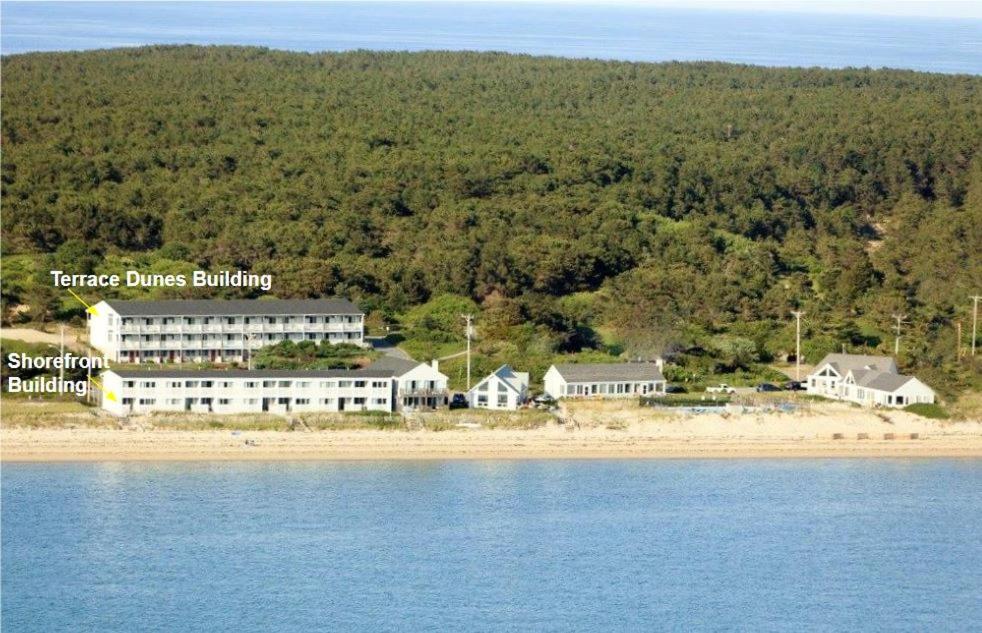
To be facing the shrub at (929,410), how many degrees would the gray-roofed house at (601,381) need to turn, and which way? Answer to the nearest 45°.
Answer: approximately 90° to its left

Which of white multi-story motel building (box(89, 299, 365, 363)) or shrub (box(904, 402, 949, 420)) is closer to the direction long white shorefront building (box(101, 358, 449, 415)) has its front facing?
the shrub

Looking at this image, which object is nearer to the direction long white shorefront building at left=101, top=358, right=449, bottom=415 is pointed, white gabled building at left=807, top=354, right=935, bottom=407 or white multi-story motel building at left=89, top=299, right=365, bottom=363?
the white gabled building

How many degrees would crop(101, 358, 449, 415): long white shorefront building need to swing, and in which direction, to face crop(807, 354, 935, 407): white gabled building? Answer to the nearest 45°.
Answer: approximately 90° to its left

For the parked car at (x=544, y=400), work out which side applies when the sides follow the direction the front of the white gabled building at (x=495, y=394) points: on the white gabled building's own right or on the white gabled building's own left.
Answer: on the white gabled building's own left

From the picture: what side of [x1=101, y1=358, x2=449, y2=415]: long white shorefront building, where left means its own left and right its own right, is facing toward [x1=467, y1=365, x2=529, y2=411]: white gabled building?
left

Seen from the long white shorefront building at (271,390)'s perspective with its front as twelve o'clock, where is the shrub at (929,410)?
The shrub is roughly at 9 o'clock from the long white shorefront building.

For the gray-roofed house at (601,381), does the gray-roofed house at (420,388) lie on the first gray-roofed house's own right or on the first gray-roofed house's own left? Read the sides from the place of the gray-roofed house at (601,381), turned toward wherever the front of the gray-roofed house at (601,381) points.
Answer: on the first gray-roofed house's own right
